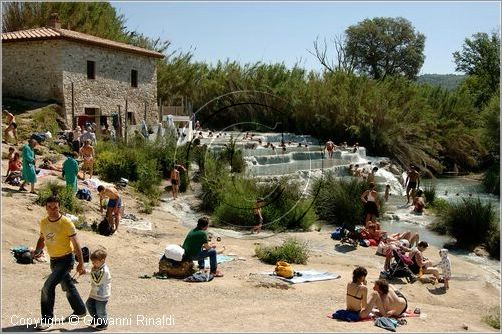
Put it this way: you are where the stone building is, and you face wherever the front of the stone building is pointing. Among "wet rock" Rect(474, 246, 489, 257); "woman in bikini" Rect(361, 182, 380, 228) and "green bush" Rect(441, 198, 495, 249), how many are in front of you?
3

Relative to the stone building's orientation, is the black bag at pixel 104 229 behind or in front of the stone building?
in front

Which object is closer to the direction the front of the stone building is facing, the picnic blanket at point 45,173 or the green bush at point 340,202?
the green bush

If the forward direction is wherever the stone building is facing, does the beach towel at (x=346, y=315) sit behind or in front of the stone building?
in front

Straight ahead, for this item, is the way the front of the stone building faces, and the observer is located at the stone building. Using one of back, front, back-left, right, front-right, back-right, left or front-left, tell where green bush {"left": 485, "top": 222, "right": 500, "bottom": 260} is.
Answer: front

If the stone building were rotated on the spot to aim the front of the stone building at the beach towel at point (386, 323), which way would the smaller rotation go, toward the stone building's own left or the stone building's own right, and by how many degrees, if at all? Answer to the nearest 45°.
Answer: approximately 45° to the stone building's own right

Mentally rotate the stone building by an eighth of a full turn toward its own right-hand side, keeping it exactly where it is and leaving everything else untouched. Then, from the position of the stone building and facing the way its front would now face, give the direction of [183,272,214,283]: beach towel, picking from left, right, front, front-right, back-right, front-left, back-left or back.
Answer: front

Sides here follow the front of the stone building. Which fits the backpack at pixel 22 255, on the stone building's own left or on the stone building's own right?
on the stone building's own right

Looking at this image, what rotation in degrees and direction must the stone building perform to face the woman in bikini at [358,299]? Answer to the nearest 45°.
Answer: approximately 45° to its right

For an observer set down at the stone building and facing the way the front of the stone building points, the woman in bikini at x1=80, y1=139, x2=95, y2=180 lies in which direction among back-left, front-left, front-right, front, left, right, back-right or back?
front-right

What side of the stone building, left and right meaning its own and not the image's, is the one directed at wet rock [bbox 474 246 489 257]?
front

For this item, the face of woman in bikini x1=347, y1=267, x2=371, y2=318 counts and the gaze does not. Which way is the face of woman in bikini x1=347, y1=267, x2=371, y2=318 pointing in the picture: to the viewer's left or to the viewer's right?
to the viewer's right
